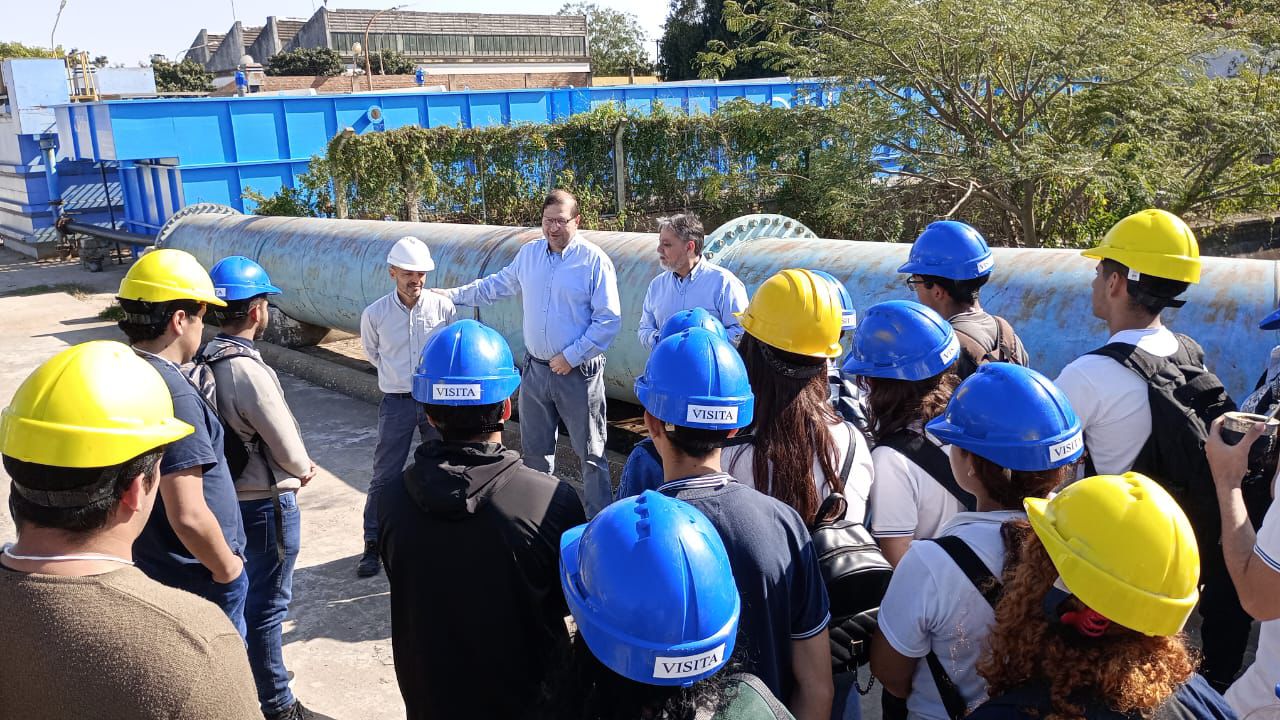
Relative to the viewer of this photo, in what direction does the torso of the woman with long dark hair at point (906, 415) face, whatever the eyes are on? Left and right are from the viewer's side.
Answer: facing away from the viewer and to the left of the viewer

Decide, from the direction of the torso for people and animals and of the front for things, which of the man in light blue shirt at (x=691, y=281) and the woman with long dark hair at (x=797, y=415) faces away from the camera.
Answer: the woman with long dark hair

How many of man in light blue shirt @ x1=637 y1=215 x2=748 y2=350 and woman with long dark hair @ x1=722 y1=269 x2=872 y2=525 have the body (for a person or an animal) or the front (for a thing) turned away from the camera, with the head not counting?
1

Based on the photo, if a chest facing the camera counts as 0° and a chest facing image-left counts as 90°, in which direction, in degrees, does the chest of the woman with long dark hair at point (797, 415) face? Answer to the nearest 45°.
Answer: approximately 180°

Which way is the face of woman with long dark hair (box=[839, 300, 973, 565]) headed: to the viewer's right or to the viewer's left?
to the viewer's left

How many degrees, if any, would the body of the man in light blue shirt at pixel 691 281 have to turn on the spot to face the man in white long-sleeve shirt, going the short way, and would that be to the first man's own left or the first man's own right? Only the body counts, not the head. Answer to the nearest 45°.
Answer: approximately 45° to the first man's own right

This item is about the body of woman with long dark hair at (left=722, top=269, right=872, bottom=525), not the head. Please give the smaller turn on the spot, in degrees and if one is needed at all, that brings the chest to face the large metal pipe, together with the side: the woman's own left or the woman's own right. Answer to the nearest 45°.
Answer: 0° — they already face it

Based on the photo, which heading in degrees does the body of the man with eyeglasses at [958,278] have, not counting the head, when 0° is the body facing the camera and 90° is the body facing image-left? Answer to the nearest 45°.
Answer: approximately 135°

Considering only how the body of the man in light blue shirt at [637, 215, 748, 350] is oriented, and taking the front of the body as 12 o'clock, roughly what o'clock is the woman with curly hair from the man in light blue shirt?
The woman with curly hair is roughly at 10 o'clock from the man in light blue shirt.

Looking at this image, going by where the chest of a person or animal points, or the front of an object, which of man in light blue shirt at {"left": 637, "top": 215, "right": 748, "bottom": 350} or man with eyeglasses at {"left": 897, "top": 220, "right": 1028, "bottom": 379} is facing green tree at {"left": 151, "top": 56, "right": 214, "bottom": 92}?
the man with eyeglasses
